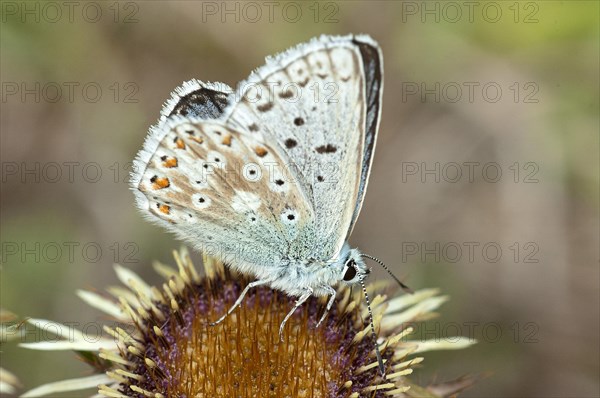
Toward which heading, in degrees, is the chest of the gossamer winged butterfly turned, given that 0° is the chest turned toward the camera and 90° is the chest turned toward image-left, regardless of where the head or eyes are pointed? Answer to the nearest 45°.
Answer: approximately 270°
